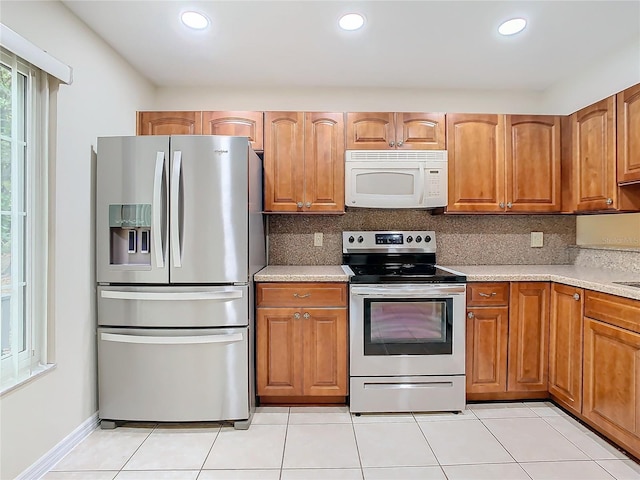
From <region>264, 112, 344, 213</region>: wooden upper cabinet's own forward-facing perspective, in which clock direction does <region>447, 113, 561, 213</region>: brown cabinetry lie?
The brown cabinetry is roughly at 9 o'clock from the wooden upper cabinet.

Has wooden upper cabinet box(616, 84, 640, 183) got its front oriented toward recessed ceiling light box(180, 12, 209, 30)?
yes

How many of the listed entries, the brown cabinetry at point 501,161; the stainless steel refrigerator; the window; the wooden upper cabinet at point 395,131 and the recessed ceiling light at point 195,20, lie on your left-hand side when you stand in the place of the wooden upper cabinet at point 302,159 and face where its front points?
2

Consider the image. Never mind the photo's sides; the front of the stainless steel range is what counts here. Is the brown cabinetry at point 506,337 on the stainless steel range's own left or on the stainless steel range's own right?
on the stainless steel range's own left

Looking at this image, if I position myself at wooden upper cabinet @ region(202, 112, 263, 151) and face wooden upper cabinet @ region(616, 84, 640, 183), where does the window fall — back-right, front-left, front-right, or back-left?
back-right

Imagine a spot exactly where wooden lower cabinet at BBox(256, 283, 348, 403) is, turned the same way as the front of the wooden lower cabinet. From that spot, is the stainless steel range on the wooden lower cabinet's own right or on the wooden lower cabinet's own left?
on the wooden lower cabinet's own left

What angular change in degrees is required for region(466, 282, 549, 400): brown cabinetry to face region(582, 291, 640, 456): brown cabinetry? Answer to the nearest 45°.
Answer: approximately 45° to its left

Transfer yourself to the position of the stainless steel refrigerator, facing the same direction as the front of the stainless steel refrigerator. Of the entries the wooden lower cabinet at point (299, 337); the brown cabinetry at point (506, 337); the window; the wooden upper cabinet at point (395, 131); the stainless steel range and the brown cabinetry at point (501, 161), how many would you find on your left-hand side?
5

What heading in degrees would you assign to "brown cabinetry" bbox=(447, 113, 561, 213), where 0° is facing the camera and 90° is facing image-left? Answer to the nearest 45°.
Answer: approximately 0°
